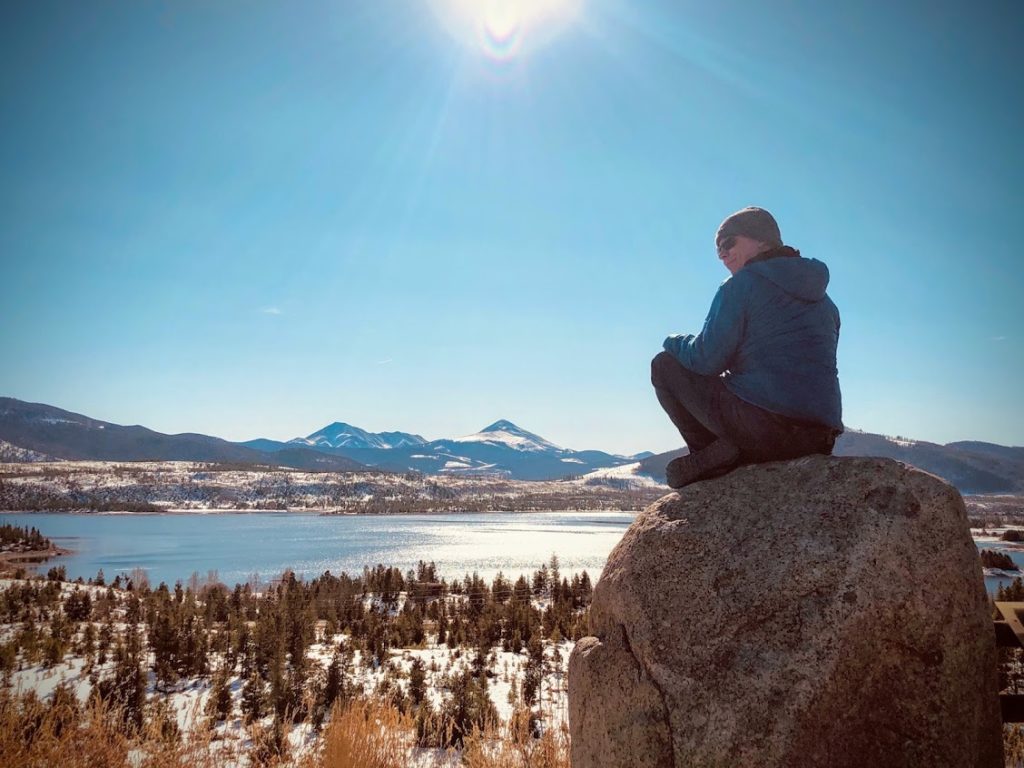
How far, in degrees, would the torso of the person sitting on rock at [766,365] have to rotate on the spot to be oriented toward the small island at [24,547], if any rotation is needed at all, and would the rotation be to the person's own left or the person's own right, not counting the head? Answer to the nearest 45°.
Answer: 0° — they already face it

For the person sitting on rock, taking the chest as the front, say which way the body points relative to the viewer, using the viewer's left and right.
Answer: facing away from the viewer and to the left of the viewer

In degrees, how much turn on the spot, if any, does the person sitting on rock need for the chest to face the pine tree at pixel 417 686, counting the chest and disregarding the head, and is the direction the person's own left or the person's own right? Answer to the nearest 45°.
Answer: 0° — they already face it

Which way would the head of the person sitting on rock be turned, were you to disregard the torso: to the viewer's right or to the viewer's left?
to the viewer's left
